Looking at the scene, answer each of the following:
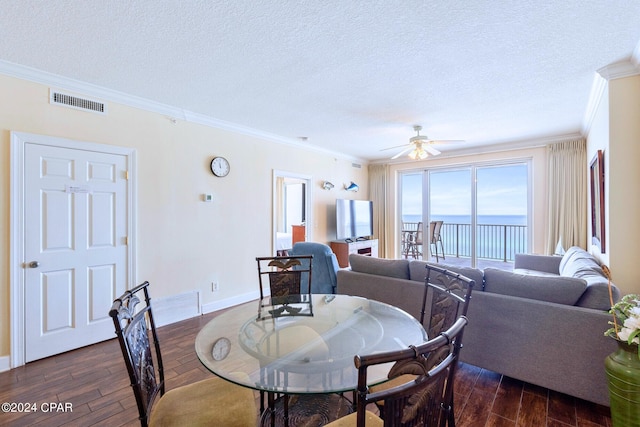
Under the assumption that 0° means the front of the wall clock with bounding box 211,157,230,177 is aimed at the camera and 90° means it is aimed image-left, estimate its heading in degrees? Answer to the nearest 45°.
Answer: approximately 315°

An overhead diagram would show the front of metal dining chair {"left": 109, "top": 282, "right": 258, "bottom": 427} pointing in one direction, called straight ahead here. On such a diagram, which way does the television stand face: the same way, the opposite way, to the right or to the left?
to the right

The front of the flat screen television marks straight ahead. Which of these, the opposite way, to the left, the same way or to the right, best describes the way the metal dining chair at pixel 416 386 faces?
the opposite way

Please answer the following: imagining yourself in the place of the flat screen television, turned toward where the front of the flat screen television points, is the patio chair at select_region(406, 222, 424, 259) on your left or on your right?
on your left

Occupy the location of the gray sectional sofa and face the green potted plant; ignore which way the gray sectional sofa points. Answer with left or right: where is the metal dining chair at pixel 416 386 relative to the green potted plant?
right

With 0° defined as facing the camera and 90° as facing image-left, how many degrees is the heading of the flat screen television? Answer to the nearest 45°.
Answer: approximately 315°

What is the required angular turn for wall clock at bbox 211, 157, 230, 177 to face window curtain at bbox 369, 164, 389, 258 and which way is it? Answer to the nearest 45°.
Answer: approximately 90° to its left

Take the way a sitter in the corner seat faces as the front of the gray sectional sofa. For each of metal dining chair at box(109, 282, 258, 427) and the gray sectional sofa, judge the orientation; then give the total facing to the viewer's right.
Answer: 1

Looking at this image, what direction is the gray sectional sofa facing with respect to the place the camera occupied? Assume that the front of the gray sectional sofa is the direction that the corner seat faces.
facing away from the viewer and to the left of the viewer
